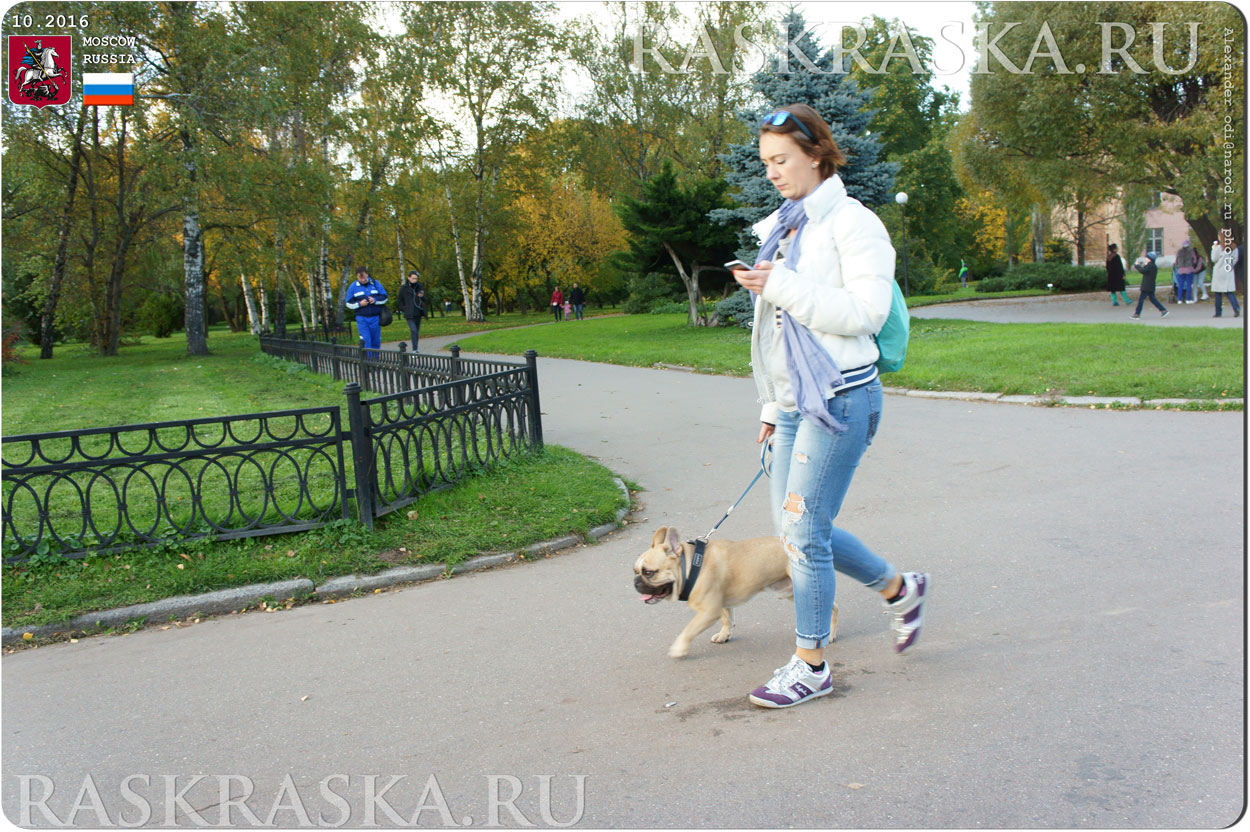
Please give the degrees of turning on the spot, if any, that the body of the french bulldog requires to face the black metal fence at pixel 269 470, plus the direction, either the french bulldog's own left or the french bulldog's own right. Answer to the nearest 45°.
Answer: approximately 45° to the french bulldog's own right

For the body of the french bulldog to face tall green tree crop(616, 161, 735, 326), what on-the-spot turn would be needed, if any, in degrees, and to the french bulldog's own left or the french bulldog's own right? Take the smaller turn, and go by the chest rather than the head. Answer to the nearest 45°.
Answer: approximately 90° to the french bulldog's own right

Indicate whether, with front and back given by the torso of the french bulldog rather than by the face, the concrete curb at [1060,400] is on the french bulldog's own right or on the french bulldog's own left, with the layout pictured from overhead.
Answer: on the french bulldog's own right

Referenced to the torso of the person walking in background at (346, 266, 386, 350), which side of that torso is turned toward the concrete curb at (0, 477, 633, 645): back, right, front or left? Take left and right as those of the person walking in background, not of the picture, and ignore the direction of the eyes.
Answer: front

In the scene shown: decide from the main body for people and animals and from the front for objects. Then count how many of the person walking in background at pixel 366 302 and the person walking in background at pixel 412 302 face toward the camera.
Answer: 2

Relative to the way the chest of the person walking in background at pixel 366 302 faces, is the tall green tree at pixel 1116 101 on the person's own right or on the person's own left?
on the person's own left

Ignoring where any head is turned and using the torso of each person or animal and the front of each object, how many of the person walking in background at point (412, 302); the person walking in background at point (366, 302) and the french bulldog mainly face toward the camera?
2

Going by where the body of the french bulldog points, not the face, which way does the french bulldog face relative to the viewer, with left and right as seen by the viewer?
facing to the left of the viewer

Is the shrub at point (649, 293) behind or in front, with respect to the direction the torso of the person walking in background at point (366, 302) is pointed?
behind

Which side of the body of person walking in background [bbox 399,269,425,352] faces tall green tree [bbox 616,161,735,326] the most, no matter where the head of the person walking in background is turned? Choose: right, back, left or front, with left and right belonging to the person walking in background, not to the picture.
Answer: left

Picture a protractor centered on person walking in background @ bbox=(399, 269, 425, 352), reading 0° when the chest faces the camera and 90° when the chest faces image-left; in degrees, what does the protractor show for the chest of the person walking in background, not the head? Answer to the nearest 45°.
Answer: approximately 0°
